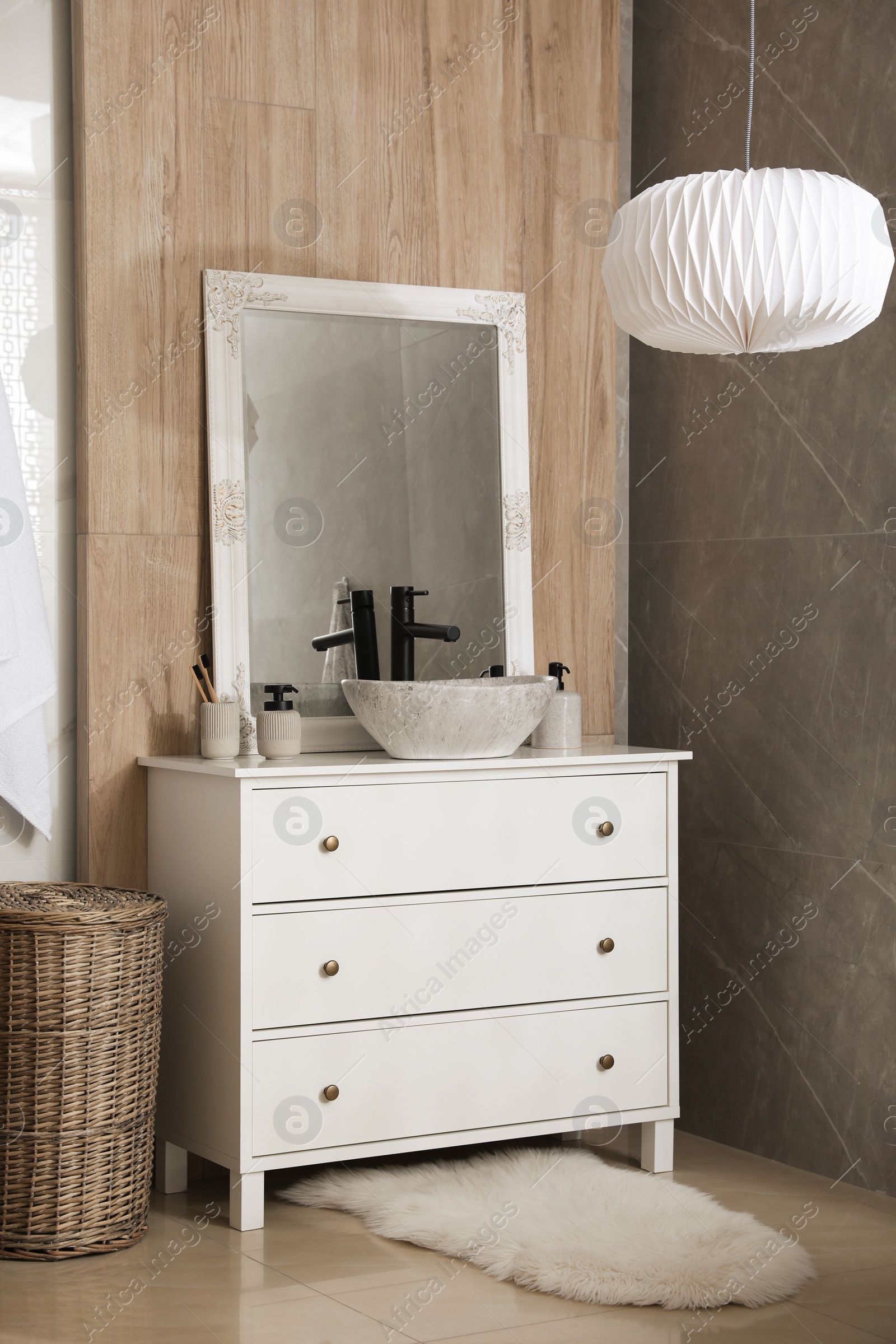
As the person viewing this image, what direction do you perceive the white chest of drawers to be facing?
facing the viewer and to the right of the viewer

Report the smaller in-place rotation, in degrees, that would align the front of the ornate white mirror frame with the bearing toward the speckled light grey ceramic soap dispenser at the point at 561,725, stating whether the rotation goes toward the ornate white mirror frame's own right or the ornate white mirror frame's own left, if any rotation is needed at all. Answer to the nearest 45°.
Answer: approximately 45° to the ornate white mirror frame's own left

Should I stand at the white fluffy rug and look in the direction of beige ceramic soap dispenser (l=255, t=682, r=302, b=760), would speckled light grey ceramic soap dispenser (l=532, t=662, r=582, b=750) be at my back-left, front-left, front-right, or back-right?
front-right

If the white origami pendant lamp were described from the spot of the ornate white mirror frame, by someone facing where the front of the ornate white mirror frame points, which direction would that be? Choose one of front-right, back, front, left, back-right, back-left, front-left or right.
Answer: front

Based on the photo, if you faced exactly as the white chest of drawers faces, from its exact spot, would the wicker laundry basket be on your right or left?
on your right
